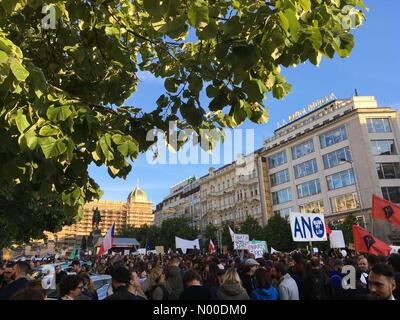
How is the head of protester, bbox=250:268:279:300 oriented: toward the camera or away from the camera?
away from the camera

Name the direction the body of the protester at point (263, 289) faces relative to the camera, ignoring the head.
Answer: away from the camera

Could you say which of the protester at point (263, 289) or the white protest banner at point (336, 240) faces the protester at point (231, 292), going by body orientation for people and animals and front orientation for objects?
the white protest banner

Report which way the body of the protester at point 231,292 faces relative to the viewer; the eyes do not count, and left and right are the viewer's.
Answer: facing away from the viewer

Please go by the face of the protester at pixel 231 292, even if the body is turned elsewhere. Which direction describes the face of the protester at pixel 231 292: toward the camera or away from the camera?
away from the camera

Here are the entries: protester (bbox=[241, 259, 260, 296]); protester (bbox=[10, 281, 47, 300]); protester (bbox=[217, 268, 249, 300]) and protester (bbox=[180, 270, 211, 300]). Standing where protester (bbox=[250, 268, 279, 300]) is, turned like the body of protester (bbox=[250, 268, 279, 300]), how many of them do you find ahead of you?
1

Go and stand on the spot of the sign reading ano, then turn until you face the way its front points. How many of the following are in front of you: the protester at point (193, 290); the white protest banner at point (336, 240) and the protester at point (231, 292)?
2

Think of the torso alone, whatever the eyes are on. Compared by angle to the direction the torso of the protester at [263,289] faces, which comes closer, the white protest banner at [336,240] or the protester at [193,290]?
the white protest banner

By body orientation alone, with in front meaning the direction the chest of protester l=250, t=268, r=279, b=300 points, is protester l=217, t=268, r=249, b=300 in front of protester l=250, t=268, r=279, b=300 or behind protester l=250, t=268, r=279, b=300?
behind
